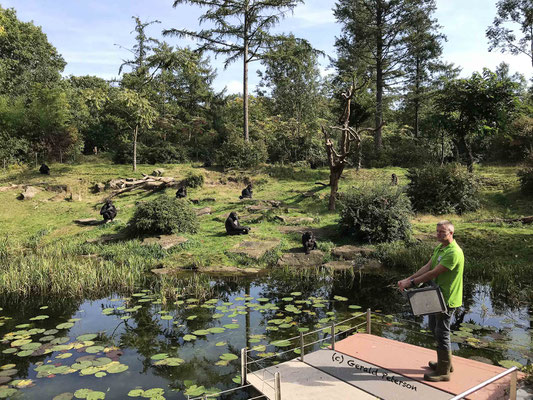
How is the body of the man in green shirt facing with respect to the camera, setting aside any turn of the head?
to the viewer's left

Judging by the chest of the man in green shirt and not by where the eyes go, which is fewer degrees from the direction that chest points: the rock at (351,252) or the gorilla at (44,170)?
the gorilla

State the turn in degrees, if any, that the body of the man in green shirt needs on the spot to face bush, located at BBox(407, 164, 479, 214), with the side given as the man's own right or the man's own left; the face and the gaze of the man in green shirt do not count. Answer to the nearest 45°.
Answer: approximately 90° to the man's own right

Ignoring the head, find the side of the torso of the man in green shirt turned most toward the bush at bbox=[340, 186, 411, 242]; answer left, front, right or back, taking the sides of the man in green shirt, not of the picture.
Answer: right

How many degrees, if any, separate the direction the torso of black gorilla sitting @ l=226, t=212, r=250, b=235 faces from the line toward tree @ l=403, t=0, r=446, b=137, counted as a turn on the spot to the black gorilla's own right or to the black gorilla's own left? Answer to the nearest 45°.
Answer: approximately 90° to the black gorilla's own left

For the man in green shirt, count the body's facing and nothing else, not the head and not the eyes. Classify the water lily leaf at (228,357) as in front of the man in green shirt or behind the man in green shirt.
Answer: in front

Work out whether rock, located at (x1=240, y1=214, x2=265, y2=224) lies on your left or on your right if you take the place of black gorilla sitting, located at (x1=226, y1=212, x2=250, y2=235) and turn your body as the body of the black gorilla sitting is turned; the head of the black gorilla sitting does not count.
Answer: on your left

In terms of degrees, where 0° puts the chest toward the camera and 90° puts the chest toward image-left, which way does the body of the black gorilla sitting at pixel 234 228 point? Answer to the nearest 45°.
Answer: approximately 315°

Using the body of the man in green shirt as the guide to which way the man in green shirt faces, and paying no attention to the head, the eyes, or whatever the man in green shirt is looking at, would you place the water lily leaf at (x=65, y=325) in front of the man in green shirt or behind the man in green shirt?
in front

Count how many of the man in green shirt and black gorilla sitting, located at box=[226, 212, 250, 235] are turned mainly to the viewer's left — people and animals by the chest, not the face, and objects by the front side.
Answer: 1
